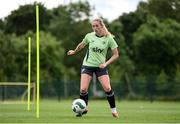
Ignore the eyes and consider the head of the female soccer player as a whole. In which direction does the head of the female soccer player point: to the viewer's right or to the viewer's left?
to the viewer's left

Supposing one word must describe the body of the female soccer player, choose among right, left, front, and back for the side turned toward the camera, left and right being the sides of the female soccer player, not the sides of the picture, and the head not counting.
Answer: front
